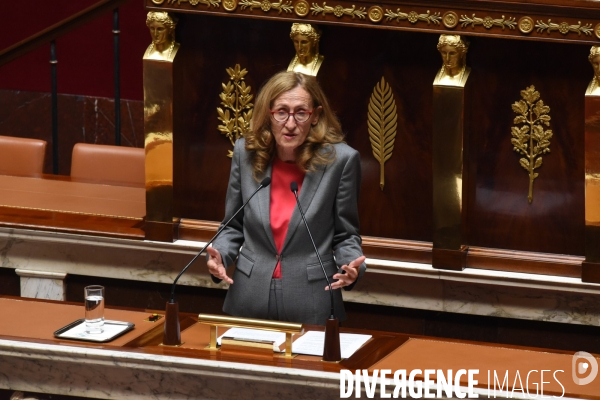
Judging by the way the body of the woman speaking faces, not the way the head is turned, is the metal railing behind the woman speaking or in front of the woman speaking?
behind

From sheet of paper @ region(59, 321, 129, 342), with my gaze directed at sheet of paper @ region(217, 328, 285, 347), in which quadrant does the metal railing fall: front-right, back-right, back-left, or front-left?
back-left

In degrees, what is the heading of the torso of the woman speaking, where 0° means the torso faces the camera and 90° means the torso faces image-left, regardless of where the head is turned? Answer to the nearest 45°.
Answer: approximately 0°

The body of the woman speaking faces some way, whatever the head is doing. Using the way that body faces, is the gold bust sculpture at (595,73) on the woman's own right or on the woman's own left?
on the woman's own left
